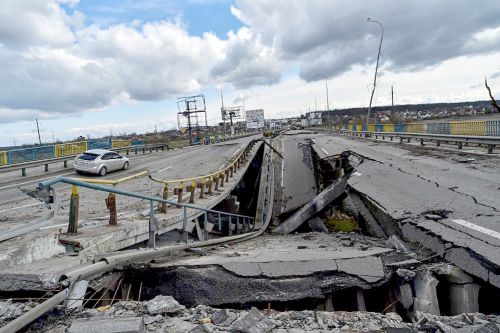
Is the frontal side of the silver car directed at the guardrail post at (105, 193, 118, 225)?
no

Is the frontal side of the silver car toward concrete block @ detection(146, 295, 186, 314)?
no

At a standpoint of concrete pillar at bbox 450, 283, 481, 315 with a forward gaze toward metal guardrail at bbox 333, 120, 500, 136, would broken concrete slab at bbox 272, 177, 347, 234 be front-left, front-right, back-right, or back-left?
front-left

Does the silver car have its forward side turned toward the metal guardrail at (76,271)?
no

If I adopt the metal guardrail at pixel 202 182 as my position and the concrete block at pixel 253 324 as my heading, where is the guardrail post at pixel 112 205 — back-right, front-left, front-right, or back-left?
front-right
